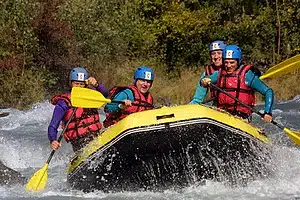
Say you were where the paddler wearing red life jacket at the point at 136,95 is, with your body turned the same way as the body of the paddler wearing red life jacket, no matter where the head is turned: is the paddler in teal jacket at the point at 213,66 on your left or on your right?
on your left

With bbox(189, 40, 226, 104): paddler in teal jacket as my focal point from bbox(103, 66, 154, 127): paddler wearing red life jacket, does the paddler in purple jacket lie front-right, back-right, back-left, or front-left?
back-left

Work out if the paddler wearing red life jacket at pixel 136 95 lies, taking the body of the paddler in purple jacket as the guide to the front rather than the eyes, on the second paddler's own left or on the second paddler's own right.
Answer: on the second paddler's own left

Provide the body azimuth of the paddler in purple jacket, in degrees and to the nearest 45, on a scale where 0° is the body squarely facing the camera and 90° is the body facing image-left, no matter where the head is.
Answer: approximately 0°
